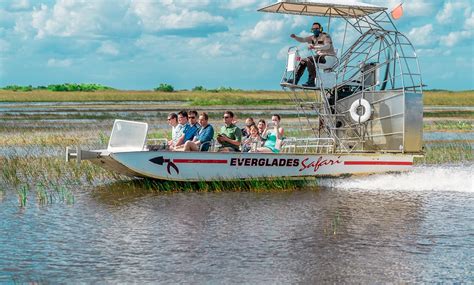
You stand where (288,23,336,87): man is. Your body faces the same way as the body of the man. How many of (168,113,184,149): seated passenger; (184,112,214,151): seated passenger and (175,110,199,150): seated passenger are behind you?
0

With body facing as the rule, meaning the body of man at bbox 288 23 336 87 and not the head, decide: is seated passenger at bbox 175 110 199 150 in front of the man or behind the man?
in front

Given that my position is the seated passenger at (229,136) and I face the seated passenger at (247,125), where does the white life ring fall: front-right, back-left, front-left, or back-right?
front-right

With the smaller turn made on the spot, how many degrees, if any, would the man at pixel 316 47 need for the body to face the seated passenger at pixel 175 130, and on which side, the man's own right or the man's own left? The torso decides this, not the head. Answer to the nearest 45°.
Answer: approximately 45° to the man's own right

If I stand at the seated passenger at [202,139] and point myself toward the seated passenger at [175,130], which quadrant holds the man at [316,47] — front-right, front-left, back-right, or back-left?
back-right

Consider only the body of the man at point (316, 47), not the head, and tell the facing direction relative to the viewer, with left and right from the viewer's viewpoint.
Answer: facing the viewer and to the left of the viewer

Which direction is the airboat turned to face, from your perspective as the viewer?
facing to the left of the viewer
